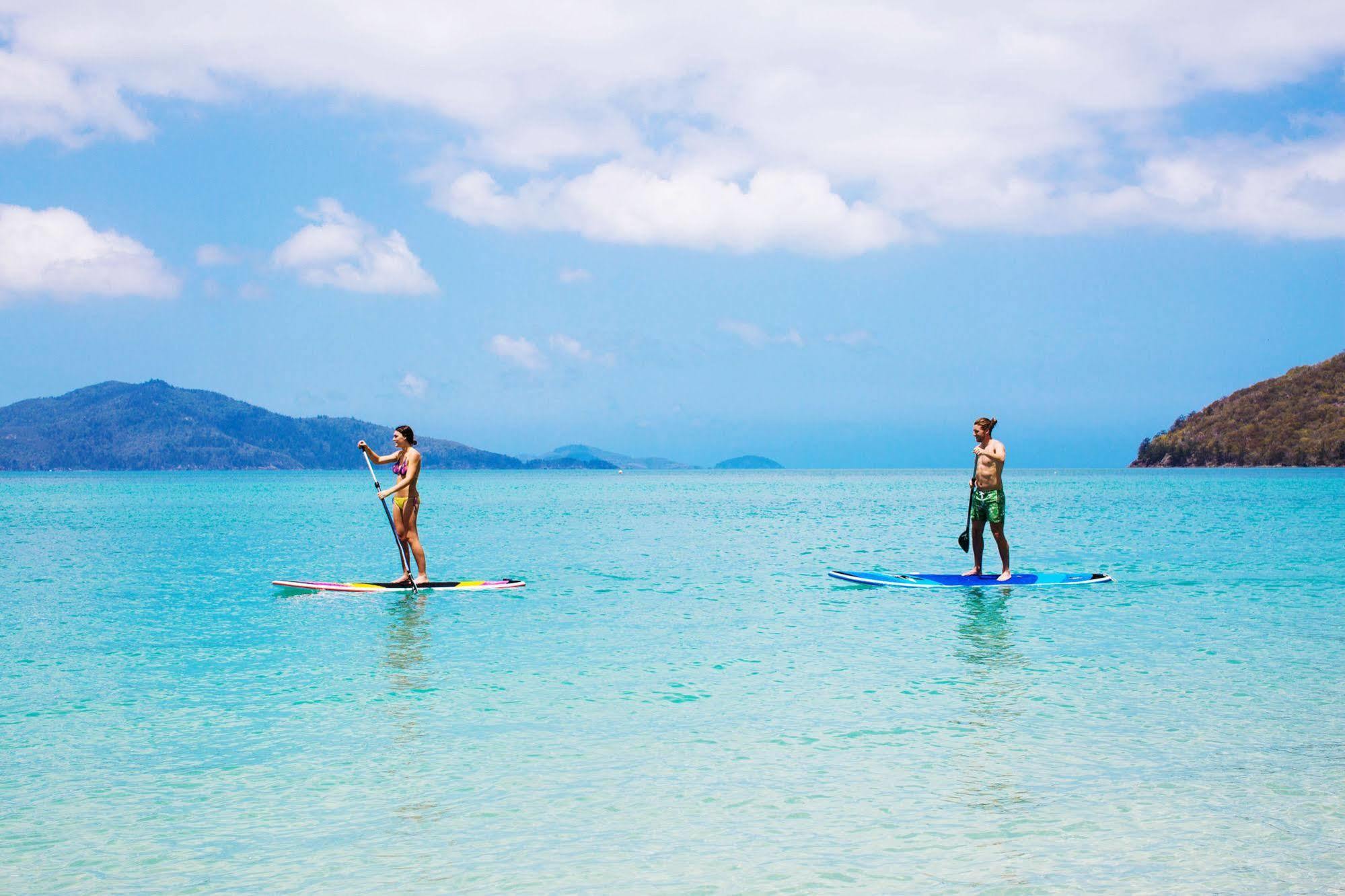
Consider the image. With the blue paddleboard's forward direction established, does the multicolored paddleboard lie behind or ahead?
ahead

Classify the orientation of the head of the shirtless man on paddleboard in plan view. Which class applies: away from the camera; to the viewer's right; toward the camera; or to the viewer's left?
to the viewer's left

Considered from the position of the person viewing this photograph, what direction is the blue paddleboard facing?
facing to the left of the viewer
